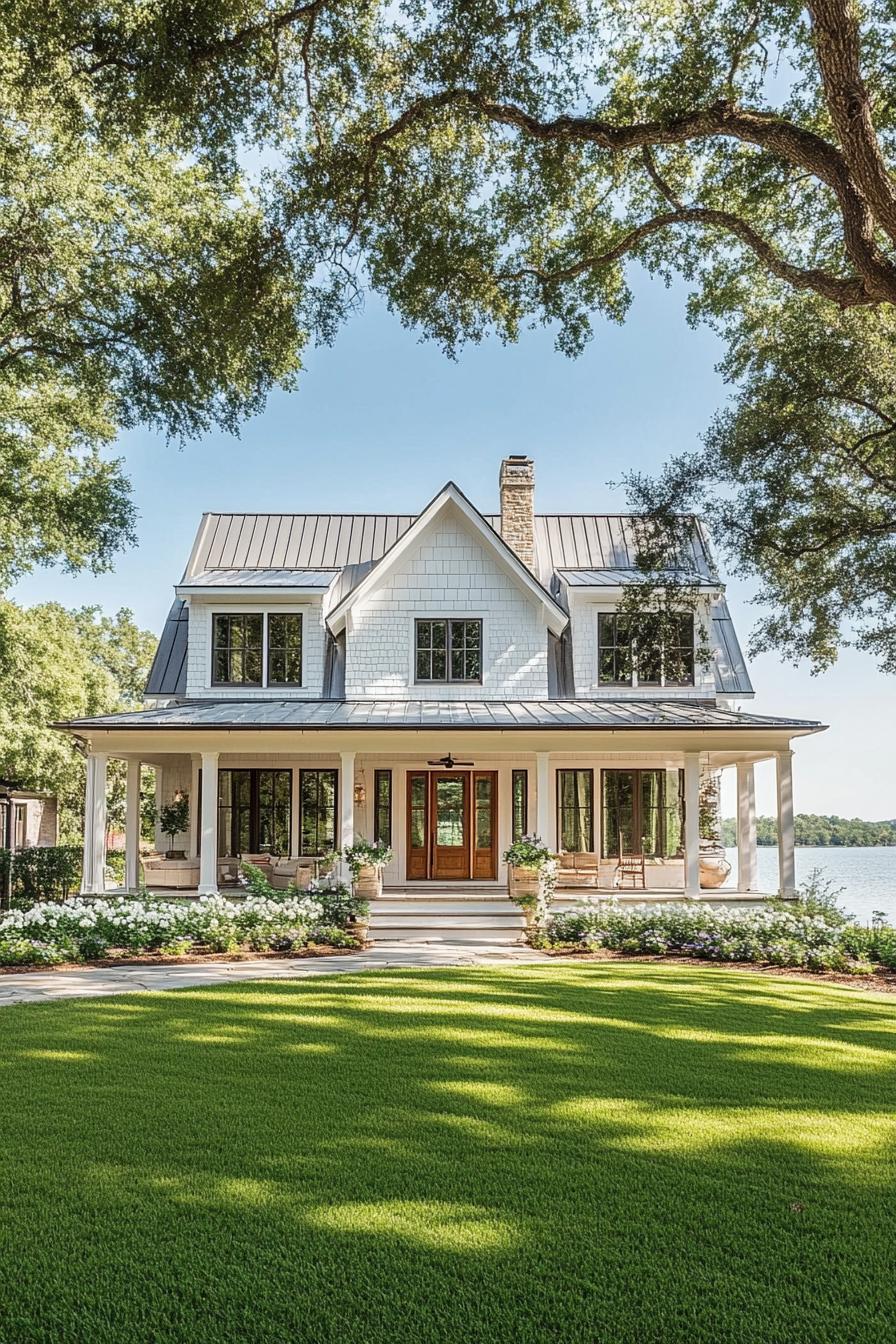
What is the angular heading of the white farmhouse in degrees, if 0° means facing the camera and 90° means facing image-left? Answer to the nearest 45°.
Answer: approximately 0°

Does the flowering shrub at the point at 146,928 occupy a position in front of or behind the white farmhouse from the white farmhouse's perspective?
in front

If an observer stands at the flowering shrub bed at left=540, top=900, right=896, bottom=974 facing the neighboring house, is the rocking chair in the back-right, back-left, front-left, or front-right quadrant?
front-right

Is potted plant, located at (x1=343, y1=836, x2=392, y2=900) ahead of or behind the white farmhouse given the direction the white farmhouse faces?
ahead

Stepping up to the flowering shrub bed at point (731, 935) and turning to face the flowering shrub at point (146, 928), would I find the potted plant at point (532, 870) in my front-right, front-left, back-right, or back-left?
front-right

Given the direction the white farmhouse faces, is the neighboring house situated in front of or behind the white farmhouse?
behind

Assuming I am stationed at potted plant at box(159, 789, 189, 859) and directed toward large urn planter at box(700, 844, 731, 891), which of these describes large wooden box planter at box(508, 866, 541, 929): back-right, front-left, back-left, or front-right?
front-right

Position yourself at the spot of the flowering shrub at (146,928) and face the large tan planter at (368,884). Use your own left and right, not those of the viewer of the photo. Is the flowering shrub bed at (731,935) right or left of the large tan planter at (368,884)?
right

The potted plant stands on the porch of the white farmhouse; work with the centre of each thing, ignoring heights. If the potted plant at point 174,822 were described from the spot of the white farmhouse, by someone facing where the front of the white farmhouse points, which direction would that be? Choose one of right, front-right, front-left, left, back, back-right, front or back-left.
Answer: right

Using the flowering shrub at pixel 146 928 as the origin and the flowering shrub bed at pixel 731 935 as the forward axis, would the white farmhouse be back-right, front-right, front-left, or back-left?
front-left
